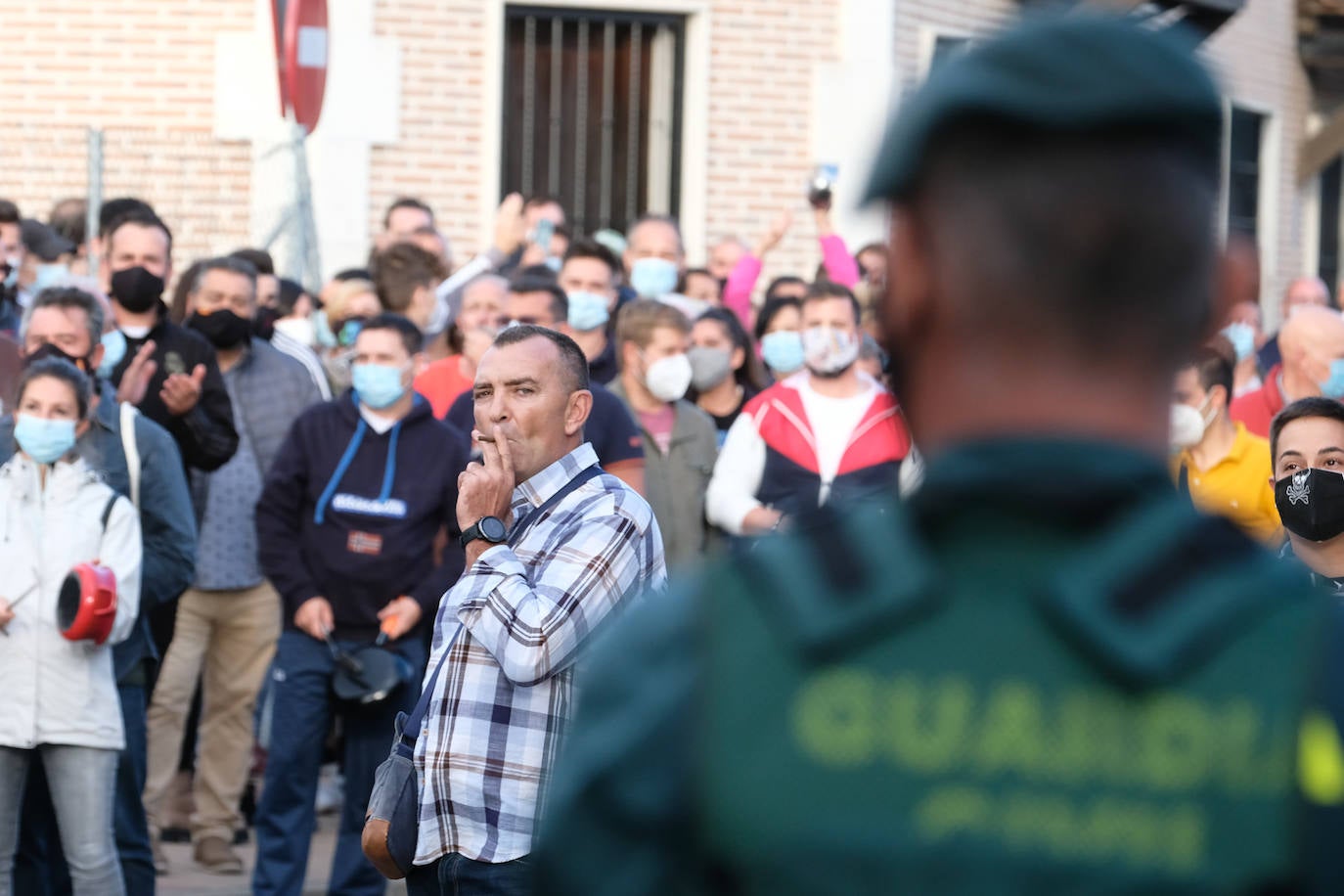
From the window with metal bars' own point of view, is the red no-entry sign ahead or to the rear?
ahead

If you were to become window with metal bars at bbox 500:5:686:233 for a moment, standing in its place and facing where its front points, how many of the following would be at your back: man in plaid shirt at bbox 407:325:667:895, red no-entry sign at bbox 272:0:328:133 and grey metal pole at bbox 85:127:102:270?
0

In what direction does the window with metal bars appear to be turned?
toward the camera

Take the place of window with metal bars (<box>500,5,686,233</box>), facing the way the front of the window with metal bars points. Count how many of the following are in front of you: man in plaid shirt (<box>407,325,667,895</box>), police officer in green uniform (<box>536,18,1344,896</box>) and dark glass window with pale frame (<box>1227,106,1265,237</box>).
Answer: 2

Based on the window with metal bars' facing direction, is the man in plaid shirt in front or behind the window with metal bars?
in front

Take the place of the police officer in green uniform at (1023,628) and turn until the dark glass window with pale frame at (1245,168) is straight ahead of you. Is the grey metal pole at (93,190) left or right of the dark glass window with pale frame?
left

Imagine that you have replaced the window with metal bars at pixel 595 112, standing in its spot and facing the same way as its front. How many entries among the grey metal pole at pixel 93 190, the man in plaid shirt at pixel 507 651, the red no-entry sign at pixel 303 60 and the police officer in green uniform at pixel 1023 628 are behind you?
0

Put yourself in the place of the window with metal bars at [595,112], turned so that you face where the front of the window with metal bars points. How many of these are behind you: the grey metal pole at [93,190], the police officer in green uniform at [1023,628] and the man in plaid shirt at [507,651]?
0

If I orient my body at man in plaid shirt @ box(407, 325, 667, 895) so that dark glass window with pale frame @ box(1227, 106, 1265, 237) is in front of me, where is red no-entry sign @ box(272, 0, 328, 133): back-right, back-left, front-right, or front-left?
front-left

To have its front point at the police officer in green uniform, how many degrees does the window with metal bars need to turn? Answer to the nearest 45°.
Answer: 0° — it already faces them

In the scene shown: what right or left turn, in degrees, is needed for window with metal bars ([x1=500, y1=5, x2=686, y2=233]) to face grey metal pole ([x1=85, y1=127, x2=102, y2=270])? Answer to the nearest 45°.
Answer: approximately 45° to its right
